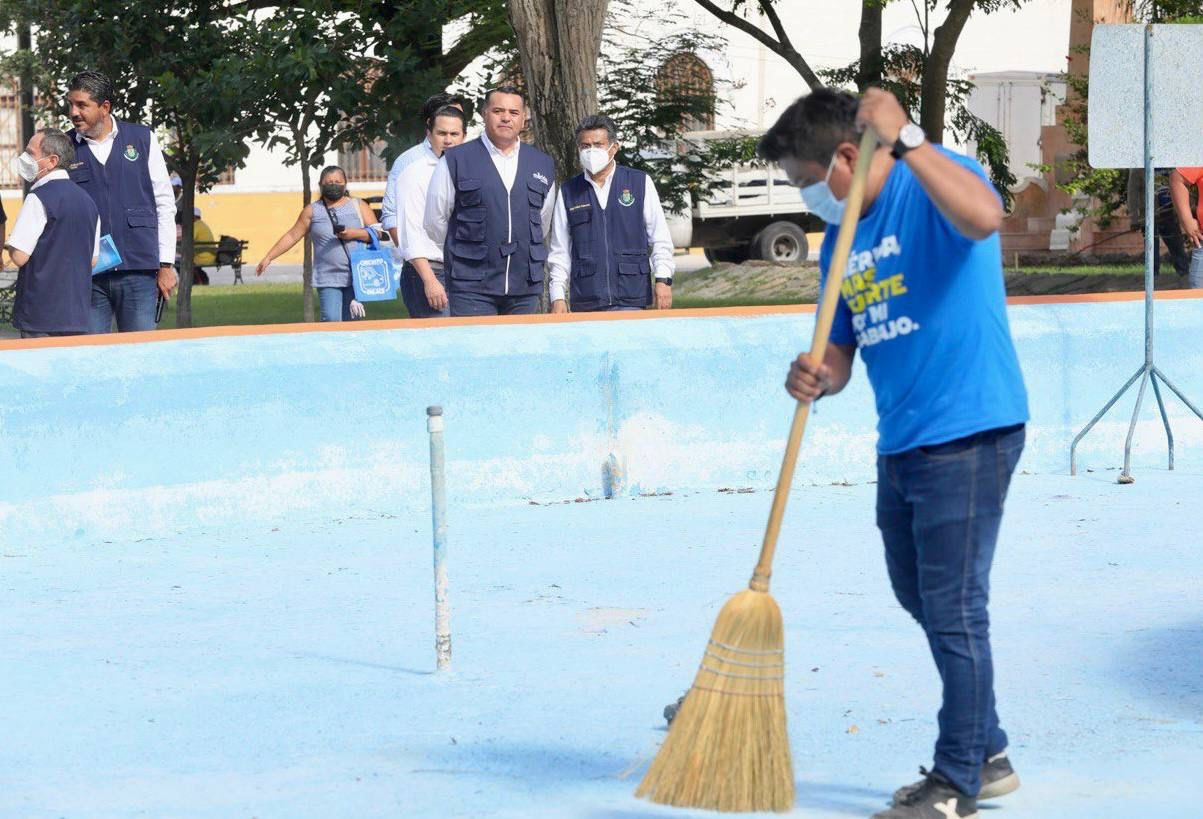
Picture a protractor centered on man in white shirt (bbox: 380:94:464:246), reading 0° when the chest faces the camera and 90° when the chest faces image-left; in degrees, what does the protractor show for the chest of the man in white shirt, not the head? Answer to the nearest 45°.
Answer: approximately 315°

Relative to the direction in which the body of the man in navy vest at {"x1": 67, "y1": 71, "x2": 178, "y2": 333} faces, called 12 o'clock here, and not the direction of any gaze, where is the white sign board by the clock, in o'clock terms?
The white sign board is roughly at 8 o'clock from the man in navy vest.

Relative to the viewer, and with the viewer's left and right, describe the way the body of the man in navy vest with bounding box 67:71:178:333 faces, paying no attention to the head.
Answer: facing the viewer and to the left of the viewer

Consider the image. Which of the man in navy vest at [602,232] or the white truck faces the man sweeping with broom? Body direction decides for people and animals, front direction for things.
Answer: the man in navy vest

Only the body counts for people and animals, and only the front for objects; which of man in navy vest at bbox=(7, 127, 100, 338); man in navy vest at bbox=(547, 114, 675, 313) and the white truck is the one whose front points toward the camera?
man in navy vest at bbox=(547, 114, 675, 313)

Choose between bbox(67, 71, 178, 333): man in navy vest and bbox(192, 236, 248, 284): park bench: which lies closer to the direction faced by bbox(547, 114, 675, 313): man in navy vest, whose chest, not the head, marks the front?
the man in navy vest

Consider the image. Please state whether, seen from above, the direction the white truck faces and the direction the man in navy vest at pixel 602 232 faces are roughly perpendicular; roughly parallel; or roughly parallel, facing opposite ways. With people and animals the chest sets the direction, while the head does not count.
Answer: roughly perpendicular

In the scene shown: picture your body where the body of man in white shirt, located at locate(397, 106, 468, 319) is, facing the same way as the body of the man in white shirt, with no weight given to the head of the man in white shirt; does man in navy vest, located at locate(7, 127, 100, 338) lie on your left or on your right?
on your right

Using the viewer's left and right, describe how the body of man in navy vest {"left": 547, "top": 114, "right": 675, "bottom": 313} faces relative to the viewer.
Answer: facing the viewer
